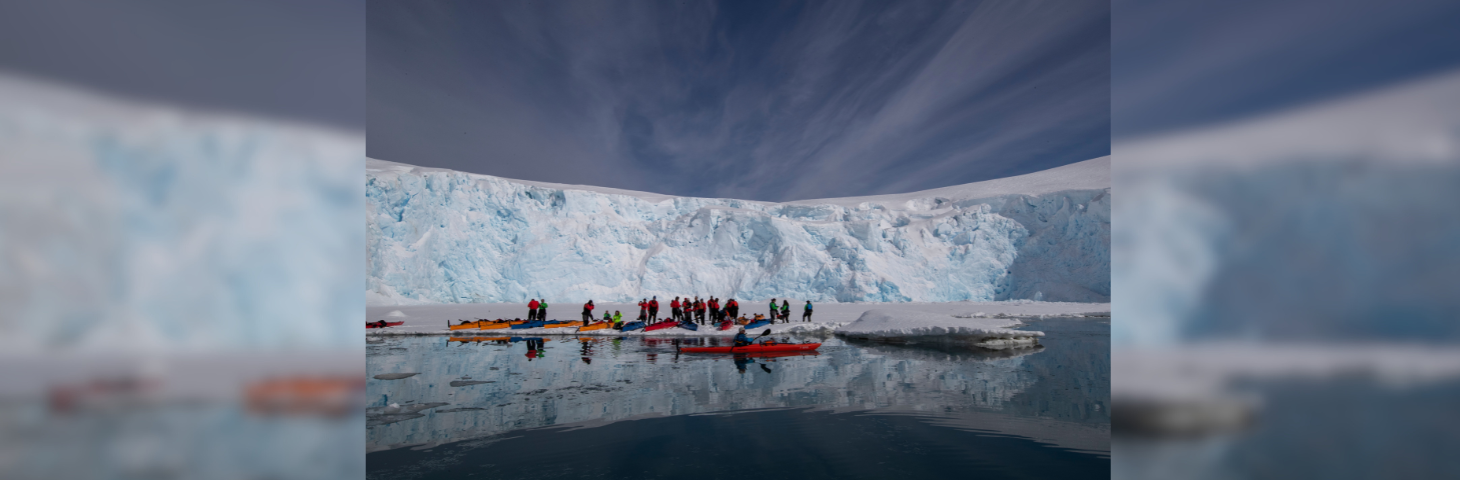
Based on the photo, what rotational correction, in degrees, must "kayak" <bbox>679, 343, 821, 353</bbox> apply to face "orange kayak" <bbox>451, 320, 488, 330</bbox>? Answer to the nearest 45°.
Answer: approximately 135° to its left

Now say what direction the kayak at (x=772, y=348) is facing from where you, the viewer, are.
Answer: facing to the right of the viewer

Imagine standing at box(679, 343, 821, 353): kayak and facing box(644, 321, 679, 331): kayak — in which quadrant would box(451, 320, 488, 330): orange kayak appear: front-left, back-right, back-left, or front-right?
front-left

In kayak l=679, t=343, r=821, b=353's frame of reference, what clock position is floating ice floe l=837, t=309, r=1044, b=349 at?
The floating ice floe is roughly at 11 o'clock from the kayak.

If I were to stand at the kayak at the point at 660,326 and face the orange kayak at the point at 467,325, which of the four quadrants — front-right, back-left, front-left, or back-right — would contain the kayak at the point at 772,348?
back-left

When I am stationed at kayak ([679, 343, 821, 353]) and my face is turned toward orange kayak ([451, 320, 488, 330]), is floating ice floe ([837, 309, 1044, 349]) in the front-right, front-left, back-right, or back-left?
back-right

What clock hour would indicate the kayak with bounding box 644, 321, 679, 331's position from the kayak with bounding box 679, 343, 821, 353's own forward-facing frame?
the kayak with bounding box 644, 321, 679, 331 is roughly at 8 o'clock from the kayak with bounding box 679, 343, 821, 353.

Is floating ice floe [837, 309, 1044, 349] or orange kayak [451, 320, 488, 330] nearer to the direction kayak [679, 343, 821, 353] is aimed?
the floating ice floe

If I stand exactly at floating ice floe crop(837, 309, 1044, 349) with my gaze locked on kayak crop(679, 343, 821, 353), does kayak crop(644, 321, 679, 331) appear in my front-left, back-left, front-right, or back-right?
front-right
